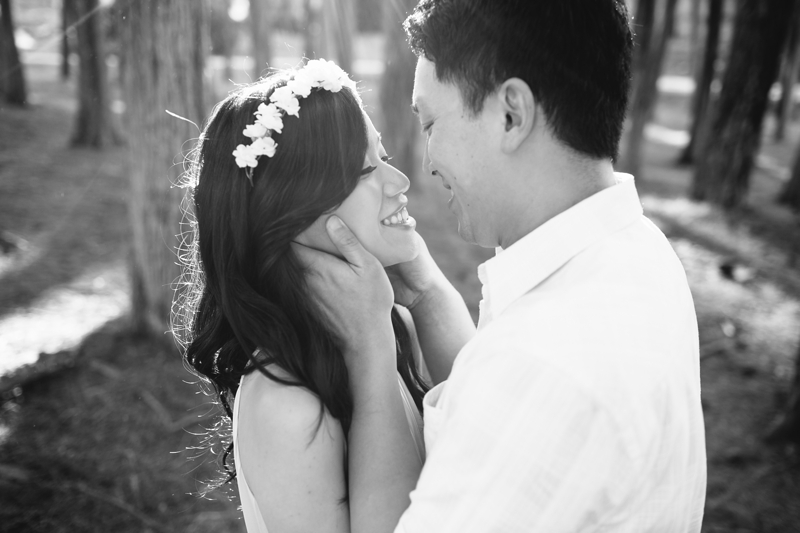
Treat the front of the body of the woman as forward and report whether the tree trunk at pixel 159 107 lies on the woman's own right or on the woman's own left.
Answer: on the woman's own left

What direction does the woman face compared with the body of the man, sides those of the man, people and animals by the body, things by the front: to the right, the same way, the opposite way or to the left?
the opposite way

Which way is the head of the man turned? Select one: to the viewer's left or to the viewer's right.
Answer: to the viewer's left

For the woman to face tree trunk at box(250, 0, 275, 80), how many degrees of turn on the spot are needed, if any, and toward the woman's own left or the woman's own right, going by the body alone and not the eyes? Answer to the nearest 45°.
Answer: approximately 90° to the woman's own left

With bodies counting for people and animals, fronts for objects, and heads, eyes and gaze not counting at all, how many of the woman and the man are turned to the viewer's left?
1

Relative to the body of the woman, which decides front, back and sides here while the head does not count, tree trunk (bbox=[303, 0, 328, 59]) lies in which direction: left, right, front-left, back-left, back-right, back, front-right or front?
left

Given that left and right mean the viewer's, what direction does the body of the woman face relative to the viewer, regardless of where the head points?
facing to the right of the viewer

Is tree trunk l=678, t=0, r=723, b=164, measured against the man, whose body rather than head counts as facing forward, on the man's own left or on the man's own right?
on the man's own right

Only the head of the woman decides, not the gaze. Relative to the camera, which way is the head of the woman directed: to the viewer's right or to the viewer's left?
to the viewer's right

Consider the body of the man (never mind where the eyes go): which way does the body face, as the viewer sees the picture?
to the viewer's left
